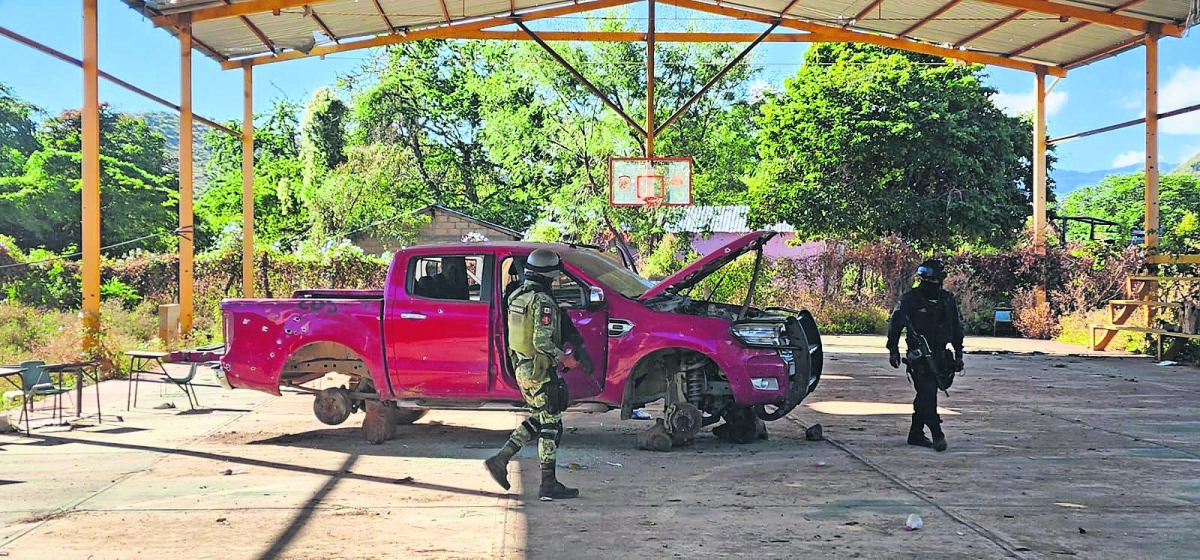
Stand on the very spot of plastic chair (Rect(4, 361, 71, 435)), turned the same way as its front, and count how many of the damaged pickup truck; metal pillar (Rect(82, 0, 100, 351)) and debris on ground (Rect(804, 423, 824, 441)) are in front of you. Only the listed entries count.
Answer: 2

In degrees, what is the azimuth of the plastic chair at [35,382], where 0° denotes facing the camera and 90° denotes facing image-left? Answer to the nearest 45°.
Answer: approximately 315°

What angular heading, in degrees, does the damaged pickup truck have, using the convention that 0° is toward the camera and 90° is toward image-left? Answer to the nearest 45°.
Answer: approximately 270°

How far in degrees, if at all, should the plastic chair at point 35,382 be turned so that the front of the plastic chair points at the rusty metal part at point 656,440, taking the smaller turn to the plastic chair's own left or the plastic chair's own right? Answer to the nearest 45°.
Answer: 0° — it already faces it

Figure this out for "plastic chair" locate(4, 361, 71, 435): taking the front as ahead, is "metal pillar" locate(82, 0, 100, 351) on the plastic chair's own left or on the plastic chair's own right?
on the plastic chair's own left
